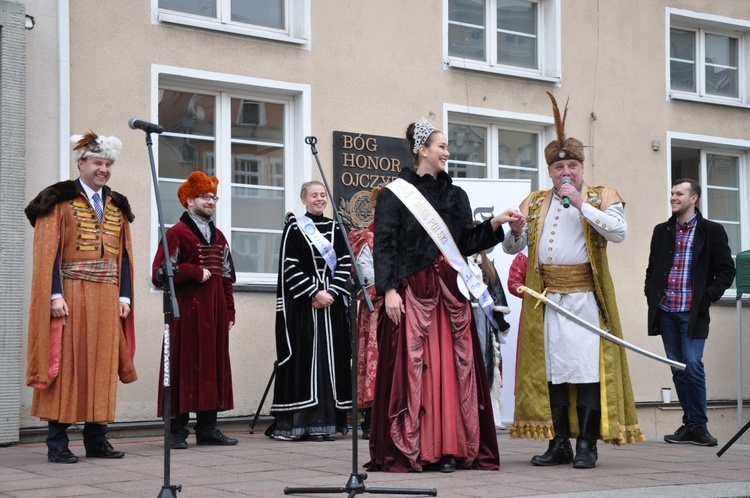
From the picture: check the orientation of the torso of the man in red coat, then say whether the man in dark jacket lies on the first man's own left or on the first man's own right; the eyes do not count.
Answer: on the first man's own left

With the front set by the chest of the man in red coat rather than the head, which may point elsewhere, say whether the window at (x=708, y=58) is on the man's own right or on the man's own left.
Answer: on the man's own left

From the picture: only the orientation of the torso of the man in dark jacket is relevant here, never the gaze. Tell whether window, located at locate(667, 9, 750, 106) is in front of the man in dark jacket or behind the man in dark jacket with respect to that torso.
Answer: behind

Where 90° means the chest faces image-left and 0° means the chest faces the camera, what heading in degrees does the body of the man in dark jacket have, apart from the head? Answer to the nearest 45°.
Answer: approximately 45°

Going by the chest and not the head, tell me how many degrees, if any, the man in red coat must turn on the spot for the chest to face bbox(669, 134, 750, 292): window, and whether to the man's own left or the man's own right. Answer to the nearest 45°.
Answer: approximately 90° to the man's own left

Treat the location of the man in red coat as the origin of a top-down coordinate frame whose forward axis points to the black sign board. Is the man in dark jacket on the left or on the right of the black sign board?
right

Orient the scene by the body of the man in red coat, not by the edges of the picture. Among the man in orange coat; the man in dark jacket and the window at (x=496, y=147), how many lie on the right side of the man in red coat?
1

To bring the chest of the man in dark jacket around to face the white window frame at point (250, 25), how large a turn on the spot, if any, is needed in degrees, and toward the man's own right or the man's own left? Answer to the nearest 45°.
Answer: approximately 45° to the man's own right

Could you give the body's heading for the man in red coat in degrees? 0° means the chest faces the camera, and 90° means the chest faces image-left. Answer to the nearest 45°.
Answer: approximately 315°

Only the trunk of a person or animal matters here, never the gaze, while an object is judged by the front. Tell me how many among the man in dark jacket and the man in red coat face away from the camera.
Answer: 0

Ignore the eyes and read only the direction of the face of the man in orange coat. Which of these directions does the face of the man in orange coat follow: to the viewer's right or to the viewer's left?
to the viewer's right

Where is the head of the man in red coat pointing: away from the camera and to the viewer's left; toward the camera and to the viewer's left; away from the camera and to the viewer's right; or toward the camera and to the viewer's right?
toward the camera and to the viewer's right
